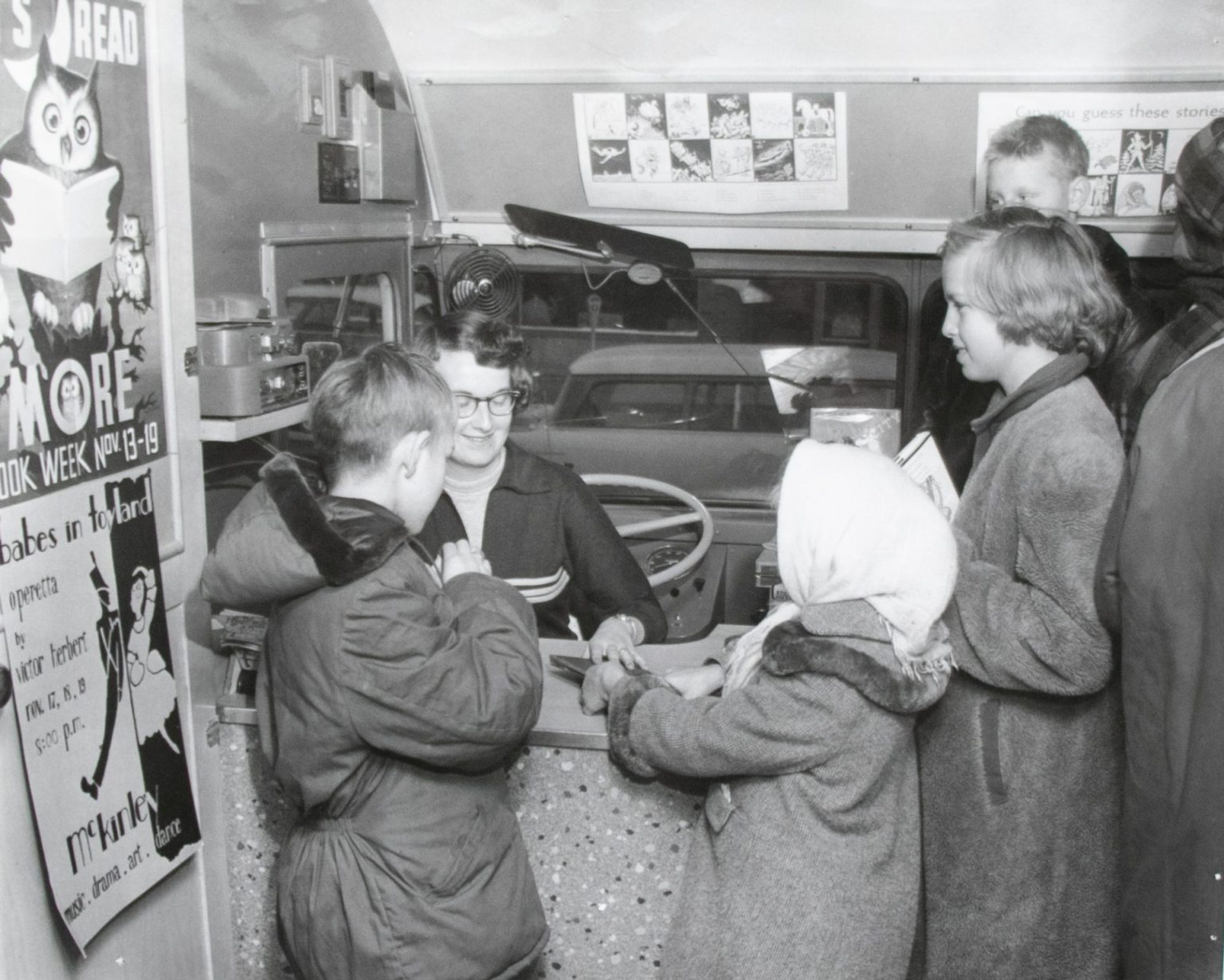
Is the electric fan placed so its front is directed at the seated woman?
yes

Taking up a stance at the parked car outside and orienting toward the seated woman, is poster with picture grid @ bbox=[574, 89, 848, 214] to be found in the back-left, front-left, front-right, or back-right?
front-left

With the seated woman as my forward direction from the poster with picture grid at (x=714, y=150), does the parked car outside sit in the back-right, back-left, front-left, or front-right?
back-right

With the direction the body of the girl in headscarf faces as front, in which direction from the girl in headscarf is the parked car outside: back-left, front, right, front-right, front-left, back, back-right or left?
front-right

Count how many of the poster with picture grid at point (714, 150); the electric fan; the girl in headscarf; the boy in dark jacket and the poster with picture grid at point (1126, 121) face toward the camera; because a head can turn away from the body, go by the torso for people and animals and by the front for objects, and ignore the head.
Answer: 3

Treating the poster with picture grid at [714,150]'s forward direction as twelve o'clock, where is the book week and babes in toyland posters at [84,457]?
The book week and babes in toyland posters is roughly at 1 o'clock from the poster with picture grid.

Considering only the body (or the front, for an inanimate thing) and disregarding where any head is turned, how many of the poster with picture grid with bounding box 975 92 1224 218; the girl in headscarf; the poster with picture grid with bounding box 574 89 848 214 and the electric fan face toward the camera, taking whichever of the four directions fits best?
3

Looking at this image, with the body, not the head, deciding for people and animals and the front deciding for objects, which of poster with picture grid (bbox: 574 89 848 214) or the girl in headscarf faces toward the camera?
the poster with picture grid

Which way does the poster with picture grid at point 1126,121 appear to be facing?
toward the camera

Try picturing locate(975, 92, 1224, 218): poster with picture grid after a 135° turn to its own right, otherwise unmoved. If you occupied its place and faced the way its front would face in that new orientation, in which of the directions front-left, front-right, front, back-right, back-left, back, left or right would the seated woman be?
left

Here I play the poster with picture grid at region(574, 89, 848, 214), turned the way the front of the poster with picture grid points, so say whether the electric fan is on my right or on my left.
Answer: on my right

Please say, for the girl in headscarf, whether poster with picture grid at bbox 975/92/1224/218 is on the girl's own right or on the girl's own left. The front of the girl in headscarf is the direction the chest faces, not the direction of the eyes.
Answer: on the girl's own right

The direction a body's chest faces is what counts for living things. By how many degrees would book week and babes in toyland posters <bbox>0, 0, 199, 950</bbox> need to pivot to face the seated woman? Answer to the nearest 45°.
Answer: approximately 90° to its left

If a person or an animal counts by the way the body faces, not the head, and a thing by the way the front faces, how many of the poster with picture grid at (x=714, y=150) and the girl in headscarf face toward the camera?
1

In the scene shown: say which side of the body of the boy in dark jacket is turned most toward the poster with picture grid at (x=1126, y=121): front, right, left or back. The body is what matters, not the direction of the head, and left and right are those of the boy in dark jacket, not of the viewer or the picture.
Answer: front

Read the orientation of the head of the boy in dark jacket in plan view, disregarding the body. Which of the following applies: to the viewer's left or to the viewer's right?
to the viewer's right

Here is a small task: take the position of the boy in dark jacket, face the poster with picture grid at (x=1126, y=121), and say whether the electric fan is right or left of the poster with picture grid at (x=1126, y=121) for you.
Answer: left

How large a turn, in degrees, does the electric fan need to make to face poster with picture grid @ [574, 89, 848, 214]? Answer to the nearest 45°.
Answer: approximately 45° to its left

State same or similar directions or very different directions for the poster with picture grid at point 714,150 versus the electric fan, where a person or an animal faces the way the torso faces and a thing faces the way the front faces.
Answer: same or similar directions

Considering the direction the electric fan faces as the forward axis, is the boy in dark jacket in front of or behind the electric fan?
in front

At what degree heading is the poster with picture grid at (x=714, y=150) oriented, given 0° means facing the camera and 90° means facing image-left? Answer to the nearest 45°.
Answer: approximately 0°
